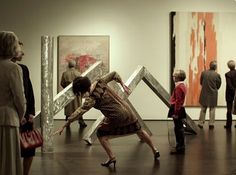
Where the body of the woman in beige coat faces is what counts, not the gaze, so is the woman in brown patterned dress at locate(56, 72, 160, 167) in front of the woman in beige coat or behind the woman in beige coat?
in front

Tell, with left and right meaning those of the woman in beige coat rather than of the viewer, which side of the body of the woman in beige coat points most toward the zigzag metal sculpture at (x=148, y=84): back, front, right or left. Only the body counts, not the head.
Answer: front

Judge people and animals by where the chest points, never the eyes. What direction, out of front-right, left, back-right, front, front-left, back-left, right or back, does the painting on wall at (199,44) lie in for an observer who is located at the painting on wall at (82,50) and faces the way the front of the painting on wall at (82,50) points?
left

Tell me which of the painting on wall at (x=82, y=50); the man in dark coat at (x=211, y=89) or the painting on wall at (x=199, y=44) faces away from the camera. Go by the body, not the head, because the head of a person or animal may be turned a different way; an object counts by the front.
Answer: the man in dark coat

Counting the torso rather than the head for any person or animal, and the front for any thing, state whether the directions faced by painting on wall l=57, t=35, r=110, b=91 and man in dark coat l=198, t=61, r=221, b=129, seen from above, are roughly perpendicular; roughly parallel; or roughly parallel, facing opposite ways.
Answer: roughly parallel, facing opposite ways

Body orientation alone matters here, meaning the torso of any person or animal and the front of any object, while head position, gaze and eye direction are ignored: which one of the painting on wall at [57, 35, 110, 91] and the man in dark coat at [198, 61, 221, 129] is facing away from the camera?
the man in dark coat

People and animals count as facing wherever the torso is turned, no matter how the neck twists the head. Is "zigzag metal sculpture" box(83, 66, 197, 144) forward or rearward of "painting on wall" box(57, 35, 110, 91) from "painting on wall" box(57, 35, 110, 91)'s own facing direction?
forward

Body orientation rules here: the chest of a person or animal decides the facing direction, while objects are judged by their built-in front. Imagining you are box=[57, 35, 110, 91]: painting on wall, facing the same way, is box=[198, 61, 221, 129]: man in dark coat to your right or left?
on your left

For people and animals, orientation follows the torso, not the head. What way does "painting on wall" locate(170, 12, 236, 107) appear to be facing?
toward the camera

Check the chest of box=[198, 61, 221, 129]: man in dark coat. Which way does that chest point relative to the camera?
away from the camera

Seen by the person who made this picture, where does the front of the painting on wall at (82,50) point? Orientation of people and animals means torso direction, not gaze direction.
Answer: facing the viewer

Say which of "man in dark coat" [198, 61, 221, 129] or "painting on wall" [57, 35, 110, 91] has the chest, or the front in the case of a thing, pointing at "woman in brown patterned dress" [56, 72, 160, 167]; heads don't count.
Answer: the painting on wall

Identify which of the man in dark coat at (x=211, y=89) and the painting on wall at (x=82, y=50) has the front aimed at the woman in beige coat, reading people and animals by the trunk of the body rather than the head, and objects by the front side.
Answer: the painting on wall
